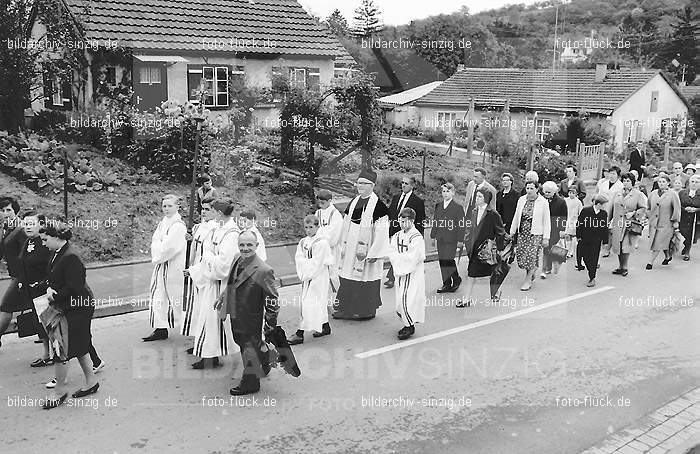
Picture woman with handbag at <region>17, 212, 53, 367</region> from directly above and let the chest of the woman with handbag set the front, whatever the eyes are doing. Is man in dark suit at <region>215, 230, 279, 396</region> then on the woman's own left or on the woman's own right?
on the woman's own left

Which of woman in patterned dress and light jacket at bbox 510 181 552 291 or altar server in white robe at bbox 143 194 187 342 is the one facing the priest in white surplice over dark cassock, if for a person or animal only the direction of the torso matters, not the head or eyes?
the woman in patterned dress and light jacket

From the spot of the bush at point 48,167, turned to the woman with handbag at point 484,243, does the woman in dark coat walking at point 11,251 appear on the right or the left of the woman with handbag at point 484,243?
right

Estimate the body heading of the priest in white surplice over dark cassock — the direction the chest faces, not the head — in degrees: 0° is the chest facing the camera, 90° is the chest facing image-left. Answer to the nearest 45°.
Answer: approximately 45°

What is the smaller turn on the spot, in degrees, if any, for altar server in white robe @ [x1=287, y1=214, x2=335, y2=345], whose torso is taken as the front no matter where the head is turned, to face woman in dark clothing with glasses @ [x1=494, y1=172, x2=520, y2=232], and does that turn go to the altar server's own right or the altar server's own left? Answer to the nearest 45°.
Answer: approximately 180°

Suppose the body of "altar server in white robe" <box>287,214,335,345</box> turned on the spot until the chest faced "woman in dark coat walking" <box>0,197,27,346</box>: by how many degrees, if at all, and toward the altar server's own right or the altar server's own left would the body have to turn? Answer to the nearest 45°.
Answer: approximately 45° to the altar server's own right

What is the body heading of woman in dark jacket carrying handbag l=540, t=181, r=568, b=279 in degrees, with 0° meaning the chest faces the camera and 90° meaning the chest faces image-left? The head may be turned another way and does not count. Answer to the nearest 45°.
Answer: approximately 45°

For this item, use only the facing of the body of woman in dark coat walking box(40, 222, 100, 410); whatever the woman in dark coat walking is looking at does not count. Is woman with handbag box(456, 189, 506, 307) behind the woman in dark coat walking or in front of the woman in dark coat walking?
behind

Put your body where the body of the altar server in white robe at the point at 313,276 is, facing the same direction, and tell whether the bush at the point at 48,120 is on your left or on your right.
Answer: on your right

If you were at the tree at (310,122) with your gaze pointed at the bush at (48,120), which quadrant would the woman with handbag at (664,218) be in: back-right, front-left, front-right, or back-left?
back-left

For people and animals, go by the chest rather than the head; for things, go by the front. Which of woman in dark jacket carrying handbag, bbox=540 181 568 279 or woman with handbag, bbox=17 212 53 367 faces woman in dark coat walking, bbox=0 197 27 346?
the woman in dark jacket carrying handbag

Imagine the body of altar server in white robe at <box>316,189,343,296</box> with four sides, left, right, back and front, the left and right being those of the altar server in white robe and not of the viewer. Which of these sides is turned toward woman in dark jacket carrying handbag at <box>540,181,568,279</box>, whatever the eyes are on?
back

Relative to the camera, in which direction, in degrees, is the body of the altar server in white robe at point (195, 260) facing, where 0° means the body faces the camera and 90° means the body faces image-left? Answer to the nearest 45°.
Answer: approximately 45°
